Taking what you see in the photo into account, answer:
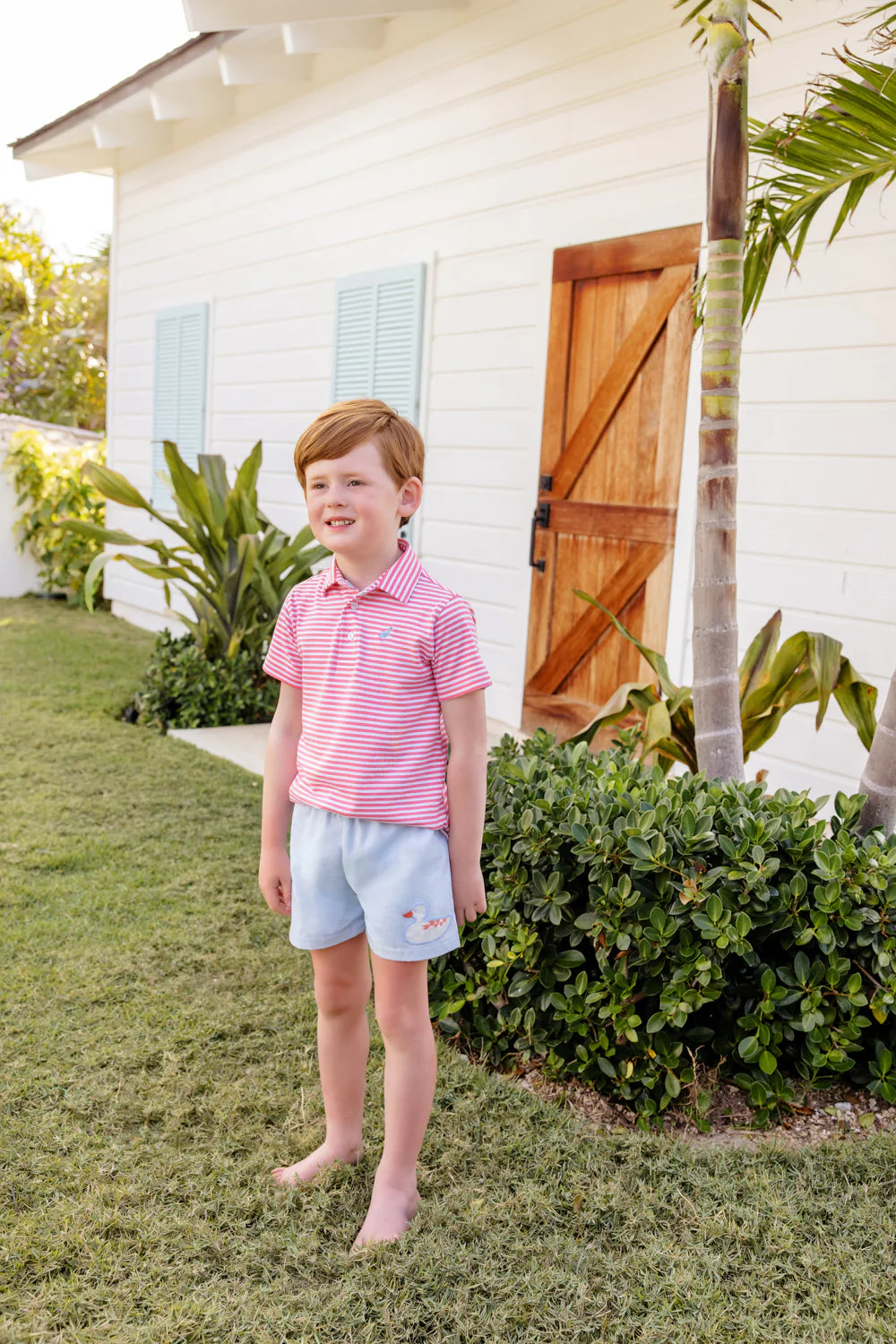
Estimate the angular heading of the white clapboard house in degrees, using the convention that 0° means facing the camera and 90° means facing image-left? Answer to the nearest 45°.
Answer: approximately 45°

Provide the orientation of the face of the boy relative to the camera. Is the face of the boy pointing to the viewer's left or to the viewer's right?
to the viewer's left

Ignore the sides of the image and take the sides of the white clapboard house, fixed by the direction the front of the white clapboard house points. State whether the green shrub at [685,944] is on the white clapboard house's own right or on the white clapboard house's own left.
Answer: on the white clapboard house's own left

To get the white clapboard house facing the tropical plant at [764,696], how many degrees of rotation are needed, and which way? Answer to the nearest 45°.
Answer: approximately 45° to its left

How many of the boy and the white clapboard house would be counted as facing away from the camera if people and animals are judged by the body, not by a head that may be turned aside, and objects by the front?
0

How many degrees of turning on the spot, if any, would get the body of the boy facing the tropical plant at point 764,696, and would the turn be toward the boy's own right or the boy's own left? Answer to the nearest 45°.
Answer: approximately 180°

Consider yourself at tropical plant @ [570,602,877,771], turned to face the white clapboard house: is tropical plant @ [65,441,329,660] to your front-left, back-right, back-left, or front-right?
front-left

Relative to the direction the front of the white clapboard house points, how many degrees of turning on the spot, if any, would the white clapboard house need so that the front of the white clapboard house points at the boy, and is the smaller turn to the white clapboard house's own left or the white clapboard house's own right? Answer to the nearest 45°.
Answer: approximately 45° to the white clapboard house's own left

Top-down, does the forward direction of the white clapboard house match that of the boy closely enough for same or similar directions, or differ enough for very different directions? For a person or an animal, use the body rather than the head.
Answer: same or similar directions

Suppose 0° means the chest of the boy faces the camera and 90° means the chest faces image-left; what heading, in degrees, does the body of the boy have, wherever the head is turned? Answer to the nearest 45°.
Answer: approximately 45°

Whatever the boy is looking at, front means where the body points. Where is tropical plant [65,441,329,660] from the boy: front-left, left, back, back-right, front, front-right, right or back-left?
back-right
